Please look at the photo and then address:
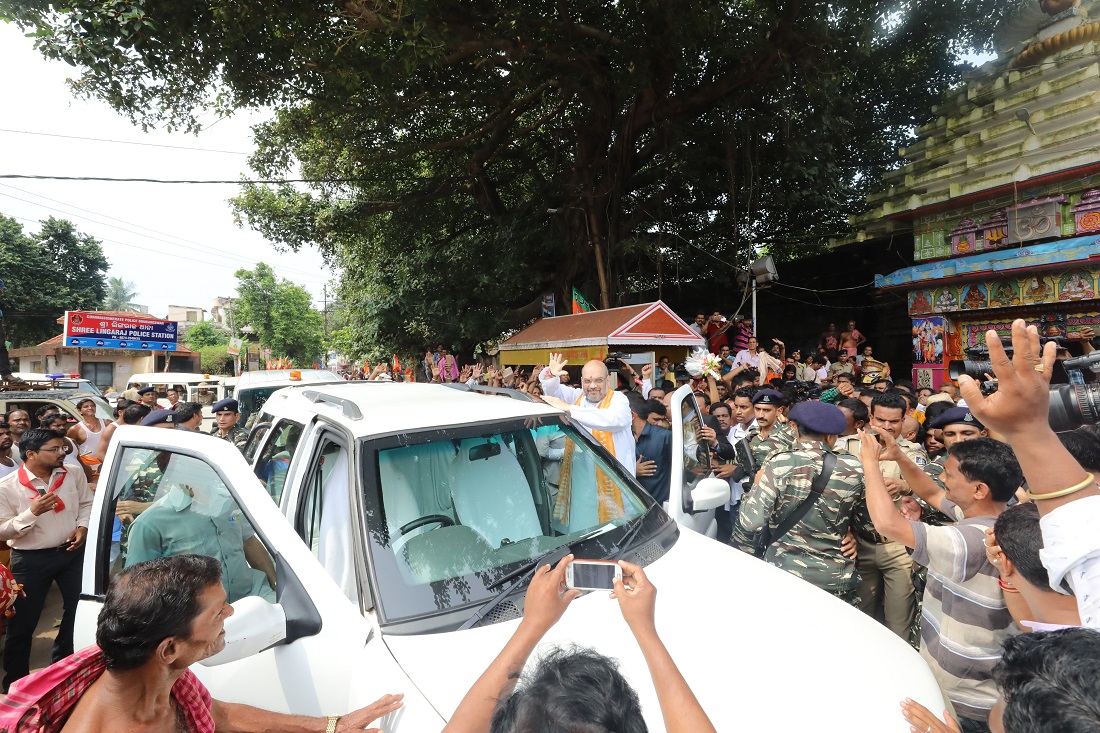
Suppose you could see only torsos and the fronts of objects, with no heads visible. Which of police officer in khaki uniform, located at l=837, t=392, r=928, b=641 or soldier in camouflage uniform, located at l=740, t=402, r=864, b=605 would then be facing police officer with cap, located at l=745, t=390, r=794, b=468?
the soldier in camouflage uniform

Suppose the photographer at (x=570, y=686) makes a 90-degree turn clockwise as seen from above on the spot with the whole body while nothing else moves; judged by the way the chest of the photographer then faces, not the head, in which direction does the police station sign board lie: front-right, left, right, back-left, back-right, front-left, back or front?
back-left

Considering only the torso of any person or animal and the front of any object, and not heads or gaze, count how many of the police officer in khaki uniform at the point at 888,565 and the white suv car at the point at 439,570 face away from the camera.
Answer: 0

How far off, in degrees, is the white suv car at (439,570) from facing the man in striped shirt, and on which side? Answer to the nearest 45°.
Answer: approximately 45° to its left

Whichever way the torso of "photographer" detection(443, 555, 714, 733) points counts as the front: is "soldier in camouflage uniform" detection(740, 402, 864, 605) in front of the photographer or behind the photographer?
in front

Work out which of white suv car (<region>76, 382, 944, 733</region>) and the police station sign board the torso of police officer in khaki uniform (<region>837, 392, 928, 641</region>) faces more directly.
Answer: the white suv car

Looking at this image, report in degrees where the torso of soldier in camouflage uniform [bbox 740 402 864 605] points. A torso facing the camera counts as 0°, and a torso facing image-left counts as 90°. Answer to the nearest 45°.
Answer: approximately 180°

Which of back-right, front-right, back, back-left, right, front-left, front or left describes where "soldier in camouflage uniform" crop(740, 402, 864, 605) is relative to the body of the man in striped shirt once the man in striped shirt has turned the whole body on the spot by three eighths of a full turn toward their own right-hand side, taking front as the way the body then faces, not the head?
back-left

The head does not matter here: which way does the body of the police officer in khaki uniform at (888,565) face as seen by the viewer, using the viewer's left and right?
facing the viewer and to the left of the viewer

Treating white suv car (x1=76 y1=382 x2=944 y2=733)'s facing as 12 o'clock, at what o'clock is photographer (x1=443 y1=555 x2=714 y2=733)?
The photographer is roughly at 1 o'clock from the white suv car.

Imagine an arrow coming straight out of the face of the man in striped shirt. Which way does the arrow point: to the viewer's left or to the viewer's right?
to the viewer's left

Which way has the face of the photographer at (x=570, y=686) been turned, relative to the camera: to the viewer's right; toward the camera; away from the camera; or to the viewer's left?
away from the camera

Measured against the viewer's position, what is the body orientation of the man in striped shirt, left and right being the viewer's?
facing away from the viewer and to the left of the viewer

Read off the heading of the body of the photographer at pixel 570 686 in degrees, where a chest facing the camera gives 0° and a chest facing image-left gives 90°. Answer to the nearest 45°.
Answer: approximately 180°

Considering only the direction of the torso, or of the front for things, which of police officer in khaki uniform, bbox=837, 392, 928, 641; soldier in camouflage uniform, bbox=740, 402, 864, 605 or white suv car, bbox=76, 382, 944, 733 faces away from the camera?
the soldier in camouflage uniform
